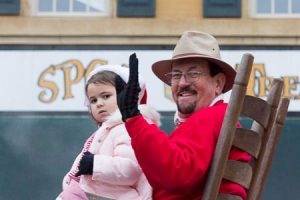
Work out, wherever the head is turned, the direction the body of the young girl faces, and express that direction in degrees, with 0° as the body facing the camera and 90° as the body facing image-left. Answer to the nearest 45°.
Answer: approximately 45°

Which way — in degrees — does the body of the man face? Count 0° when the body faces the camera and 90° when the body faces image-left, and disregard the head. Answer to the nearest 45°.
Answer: approximately 45°

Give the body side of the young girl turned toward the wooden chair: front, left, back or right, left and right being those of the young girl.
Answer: left
